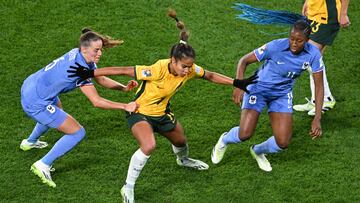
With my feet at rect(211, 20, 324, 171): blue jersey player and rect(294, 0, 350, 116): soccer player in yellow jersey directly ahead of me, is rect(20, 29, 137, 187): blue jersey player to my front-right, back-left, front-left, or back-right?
back-left

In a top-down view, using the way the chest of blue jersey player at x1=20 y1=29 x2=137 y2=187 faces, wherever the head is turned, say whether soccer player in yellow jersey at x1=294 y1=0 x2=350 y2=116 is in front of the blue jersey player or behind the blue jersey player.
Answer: in front

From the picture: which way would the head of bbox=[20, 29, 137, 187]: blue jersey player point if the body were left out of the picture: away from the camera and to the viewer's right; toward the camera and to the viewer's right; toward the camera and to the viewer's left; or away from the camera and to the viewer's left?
toward the camera and to the viewer's right

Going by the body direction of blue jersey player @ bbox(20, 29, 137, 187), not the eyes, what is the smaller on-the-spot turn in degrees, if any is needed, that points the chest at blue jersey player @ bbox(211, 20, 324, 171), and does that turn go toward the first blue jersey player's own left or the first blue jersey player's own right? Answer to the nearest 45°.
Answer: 0° — they already face them

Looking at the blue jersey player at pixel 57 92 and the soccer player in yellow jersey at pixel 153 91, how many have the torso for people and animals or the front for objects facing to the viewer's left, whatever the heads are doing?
0

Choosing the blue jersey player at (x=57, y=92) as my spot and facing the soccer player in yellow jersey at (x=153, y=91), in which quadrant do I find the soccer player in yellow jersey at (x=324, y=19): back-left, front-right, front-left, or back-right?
front-left

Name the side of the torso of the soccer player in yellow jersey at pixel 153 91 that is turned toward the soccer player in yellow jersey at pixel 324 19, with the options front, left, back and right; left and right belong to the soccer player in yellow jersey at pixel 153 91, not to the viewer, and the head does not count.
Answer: left

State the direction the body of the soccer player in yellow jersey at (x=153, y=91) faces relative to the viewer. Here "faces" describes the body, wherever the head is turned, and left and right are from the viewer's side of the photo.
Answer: facing the viewer and to the right of the viewer

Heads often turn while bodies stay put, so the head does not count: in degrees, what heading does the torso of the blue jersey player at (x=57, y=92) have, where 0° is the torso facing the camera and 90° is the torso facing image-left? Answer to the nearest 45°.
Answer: approximately 270°
